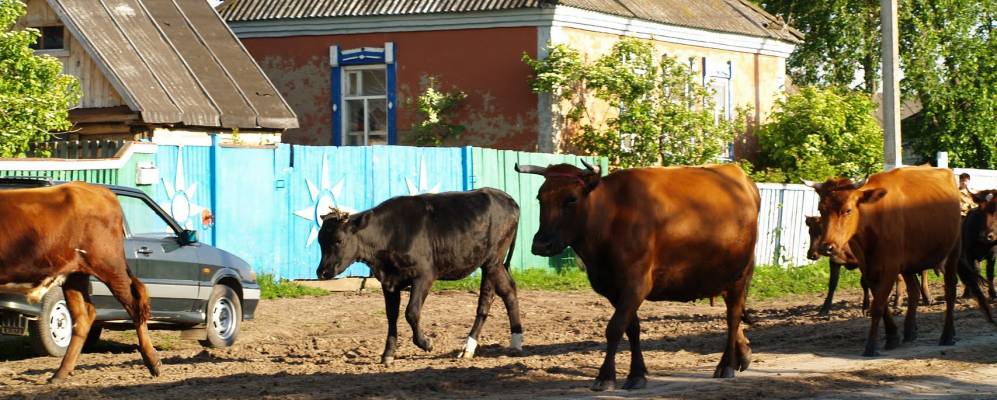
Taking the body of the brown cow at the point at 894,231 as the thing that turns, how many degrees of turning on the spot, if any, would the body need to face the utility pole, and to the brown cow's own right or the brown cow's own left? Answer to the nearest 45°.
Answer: approximately 135° to the brown cow's own right

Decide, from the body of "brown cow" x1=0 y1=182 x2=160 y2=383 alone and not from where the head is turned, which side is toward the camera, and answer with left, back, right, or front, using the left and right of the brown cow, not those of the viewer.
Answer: left

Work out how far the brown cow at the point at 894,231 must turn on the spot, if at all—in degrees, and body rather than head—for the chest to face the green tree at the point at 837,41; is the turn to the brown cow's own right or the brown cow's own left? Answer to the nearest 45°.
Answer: approximately 135° to the brown cow's own right

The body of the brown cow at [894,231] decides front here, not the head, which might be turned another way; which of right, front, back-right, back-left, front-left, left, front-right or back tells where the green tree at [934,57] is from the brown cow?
back-right

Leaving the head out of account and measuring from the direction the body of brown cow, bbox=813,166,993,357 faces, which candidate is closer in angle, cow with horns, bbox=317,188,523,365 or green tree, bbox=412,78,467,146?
the cow with horns

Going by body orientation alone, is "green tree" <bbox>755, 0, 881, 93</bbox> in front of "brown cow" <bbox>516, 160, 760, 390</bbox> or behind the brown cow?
behind

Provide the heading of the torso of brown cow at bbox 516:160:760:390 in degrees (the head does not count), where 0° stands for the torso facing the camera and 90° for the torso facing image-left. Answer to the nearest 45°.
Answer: approximately 45°
